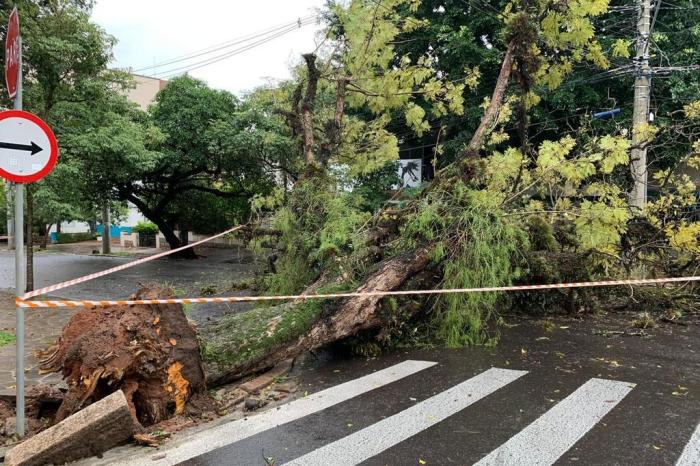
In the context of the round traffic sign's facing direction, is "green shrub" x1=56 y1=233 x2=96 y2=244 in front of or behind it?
behind

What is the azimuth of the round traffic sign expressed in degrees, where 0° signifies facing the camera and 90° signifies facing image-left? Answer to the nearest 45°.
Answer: approximately 0°

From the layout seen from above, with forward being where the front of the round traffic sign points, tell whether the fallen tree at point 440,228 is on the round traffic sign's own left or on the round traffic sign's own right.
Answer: on the round traffic sign's own left

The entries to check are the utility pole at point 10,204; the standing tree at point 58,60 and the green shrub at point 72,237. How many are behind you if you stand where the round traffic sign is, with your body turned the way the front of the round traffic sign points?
3

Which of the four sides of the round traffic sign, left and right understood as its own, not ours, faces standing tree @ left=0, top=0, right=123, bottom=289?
back

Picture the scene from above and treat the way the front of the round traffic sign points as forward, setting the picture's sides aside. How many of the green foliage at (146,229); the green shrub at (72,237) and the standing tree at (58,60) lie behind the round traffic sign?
3

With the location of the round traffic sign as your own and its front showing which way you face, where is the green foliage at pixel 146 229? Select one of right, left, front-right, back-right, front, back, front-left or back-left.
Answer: back
